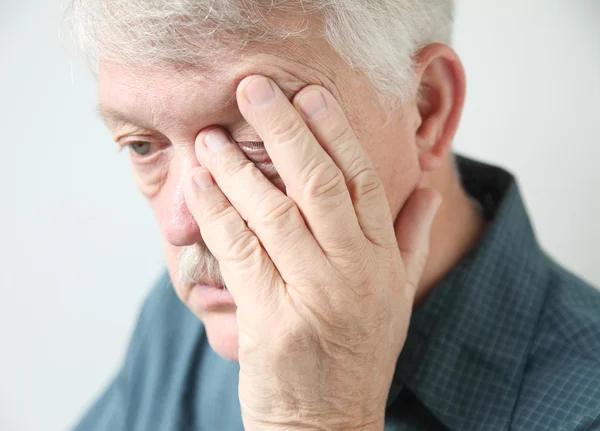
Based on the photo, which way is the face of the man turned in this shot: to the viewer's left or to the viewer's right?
to the viewer's left

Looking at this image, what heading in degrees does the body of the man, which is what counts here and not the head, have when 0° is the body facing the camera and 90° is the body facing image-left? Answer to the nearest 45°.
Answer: approximately 45°
